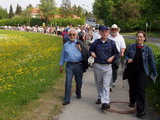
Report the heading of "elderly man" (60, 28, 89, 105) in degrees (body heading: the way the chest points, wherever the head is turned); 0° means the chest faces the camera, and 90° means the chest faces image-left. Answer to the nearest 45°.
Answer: approximately 0°

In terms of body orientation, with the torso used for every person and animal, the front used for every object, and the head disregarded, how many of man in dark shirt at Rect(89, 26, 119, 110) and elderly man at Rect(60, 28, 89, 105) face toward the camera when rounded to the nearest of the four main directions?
2

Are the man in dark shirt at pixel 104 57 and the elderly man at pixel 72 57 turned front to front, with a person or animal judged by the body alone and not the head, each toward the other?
no

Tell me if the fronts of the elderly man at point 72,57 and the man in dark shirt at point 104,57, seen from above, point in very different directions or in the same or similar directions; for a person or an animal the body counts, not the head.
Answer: same or similar directions

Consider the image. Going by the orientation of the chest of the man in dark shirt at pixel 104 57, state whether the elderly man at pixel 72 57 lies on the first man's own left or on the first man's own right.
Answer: on the first man's own right

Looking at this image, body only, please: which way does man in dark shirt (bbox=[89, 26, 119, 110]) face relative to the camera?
toward the camera

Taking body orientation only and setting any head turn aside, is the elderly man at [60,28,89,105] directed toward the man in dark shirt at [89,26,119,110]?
no
